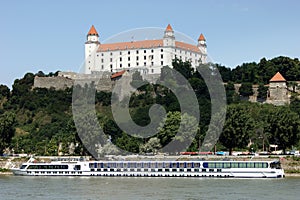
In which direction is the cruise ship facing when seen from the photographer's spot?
facing to the left of the viewer
